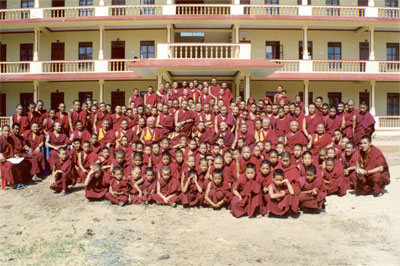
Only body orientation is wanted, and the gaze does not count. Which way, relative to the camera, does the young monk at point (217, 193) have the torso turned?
toward the camera

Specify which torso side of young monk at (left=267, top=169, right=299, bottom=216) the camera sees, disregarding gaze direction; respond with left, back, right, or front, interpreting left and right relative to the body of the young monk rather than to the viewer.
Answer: front

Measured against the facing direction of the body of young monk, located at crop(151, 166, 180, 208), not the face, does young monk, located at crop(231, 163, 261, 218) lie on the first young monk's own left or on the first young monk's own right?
on the first young monk's own left

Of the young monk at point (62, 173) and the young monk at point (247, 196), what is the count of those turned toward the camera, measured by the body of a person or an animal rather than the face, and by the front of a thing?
2

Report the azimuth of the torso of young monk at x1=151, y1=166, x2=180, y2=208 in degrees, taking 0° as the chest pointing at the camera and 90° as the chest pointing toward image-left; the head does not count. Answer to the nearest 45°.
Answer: approximately 0°

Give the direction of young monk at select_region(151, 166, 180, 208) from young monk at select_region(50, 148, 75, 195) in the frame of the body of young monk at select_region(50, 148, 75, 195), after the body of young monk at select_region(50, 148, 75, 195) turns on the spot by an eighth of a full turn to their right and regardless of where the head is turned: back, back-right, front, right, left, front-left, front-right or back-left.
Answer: left

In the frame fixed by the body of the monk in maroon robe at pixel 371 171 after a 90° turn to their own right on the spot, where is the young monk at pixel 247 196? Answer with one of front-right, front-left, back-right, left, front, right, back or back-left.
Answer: left

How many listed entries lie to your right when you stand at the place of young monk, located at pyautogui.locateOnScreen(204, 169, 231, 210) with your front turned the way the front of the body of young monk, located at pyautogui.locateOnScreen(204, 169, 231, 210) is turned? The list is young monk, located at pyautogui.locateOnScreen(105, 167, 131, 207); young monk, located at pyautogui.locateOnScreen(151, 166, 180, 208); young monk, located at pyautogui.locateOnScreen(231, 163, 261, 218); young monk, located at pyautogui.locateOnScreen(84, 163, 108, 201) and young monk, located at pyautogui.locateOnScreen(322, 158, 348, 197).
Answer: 3

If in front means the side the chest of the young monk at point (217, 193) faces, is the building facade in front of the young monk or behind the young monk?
behind

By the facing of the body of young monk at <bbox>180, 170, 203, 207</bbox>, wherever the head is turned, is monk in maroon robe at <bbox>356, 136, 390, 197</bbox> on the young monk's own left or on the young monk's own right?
on the young monk's own left

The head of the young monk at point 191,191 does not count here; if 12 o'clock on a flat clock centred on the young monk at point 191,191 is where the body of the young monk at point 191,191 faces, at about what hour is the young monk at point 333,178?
the young monk at point 333,178 is roughly at 9 o'clock from the young monk at point 191,191.

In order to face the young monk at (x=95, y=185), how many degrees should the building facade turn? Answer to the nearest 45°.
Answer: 0° — it already faces them

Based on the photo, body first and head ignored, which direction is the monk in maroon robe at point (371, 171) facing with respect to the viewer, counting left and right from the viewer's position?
facing the viewer and to the left of the viewer
